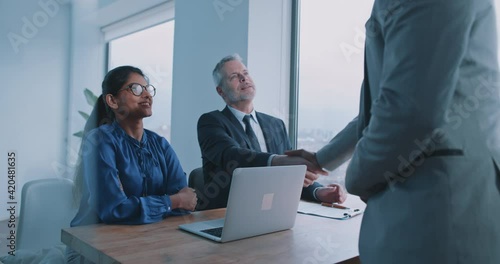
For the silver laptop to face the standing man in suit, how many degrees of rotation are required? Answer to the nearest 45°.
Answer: approximately 180°

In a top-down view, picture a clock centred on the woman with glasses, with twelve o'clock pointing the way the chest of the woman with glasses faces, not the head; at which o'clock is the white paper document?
The white paper document is roughly at 11 o'clock from the woman with glasses.

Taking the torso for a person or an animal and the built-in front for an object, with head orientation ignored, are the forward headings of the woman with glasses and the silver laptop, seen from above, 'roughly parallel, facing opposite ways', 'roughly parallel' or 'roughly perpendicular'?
roughly parallel, facing opposite ways

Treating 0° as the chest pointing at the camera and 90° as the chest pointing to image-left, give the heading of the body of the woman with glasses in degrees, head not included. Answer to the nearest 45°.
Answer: approximately 315°

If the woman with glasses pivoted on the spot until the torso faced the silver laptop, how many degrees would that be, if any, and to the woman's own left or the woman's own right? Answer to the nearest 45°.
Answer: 0° — they already face it

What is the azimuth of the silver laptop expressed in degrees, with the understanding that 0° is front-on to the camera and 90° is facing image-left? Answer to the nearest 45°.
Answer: approximately 135°

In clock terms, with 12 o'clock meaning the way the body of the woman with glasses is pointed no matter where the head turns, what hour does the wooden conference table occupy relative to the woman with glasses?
The wooden conference table is roughly at 1 o'clock from the woman with glasses.

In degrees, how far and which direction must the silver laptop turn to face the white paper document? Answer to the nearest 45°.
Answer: approximately 90° to its right
